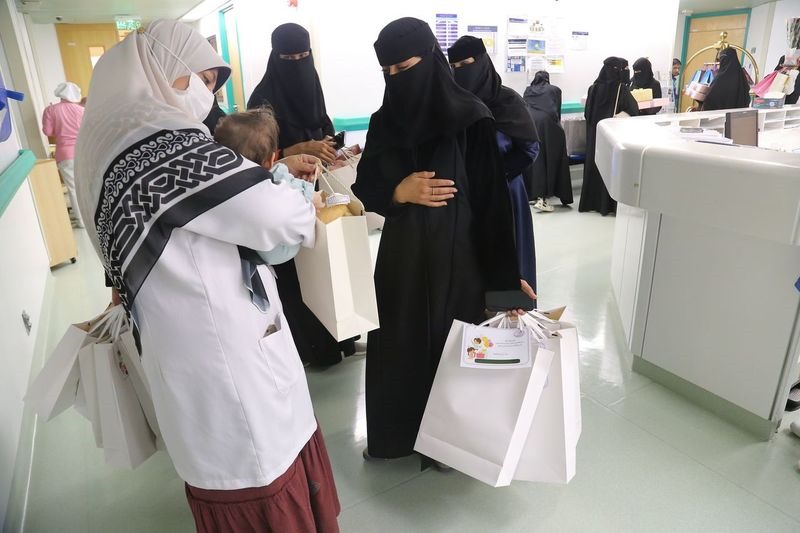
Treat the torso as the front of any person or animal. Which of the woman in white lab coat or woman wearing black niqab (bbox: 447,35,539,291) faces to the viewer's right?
the woman in white lab coat

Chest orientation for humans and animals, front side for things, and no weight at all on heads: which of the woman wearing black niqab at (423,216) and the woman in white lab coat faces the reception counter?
the woman in white lab coat

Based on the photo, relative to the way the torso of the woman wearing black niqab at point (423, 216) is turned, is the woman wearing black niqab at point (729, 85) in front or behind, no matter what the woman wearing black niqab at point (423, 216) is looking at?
behind

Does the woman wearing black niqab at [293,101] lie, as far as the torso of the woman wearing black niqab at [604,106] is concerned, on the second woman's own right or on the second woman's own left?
on the second woman's own right

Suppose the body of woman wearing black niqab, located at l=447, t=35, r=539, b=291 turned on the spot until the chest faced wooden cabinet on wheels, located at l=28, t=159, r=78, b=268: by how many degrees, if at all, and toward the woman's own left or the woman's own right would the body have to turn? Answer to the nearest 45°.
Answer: approximately 90° to the woman's own right

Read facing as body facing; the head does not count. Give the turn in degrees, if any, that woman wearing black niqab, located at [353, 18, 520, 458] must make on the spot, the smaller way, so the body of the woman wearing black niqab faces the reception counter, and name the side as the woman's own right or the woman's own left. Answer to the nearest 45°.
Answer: approximately 135° to the woman's own left

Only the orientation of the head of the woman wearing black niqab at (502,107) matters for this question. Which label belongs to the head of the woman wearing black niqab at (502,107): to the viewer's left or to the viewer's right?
to the viewer's left

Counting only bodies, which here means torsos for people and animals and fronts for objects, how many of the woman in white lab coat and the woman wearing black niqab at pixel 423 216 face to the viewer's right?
1

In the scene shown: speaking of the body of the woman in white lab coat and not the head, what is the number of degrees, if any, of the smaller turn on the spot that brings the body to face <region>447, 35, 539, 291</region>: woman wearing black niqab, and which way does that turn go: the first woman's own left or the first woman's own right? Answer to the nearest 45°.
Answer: approximately 45° to the first woman's own left

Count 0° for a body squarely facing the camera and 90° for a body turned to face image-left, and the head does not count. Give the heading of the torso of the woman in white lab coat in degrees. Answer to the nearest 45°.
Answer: approximately 270°

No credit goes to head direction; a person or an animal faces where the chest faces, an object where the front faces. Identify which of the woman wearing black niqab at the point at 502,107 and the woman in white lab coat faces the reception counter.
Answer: the woman in white lab coat

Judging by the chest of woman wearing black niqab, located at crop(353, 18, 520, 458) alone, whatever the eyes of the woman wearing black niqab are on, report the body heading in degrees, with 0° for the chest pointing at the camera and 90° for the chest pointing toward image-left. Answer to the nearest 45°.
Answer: approximately 45°

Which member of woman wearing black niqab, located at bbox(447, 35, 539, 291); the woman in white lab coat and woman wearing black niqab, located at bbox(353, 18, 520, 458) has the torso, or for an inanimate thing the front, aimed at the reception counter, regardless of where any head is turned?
the woman in white lab coat
